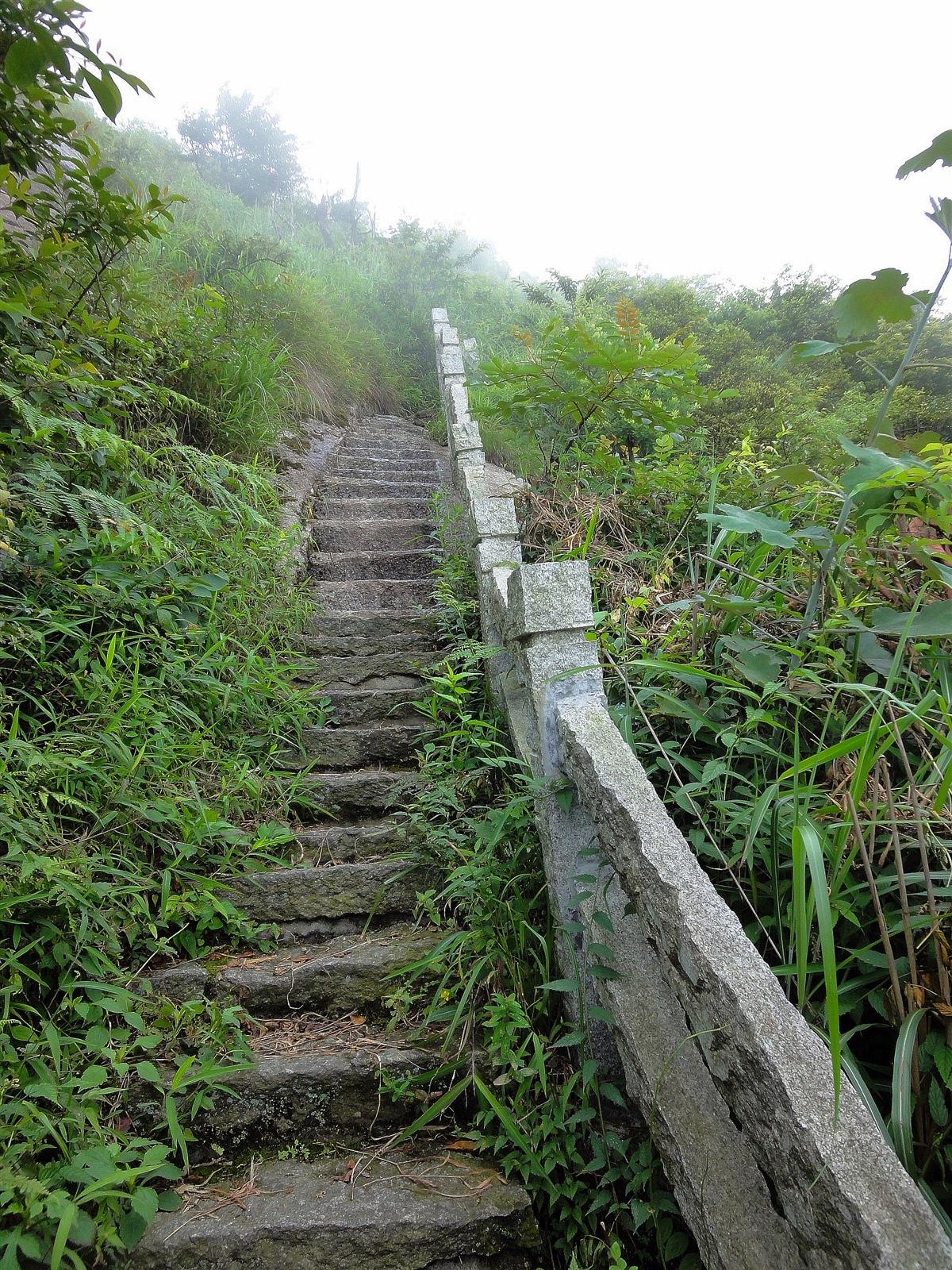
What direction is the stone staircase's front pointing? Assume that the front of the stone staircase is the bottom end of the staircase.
toward the camera

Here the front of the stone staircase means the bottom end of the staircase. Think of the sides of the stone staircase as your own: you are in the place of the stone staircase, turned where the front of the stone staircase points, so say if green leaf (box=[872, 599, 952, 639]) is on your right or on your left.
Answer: on your left

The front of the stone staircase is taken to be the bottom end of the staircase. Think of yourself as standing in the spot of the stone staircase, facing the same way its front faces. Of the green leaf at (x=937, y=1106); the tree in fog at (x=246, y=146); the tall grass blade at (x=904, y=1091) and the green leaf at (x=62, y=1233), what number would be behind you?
1
